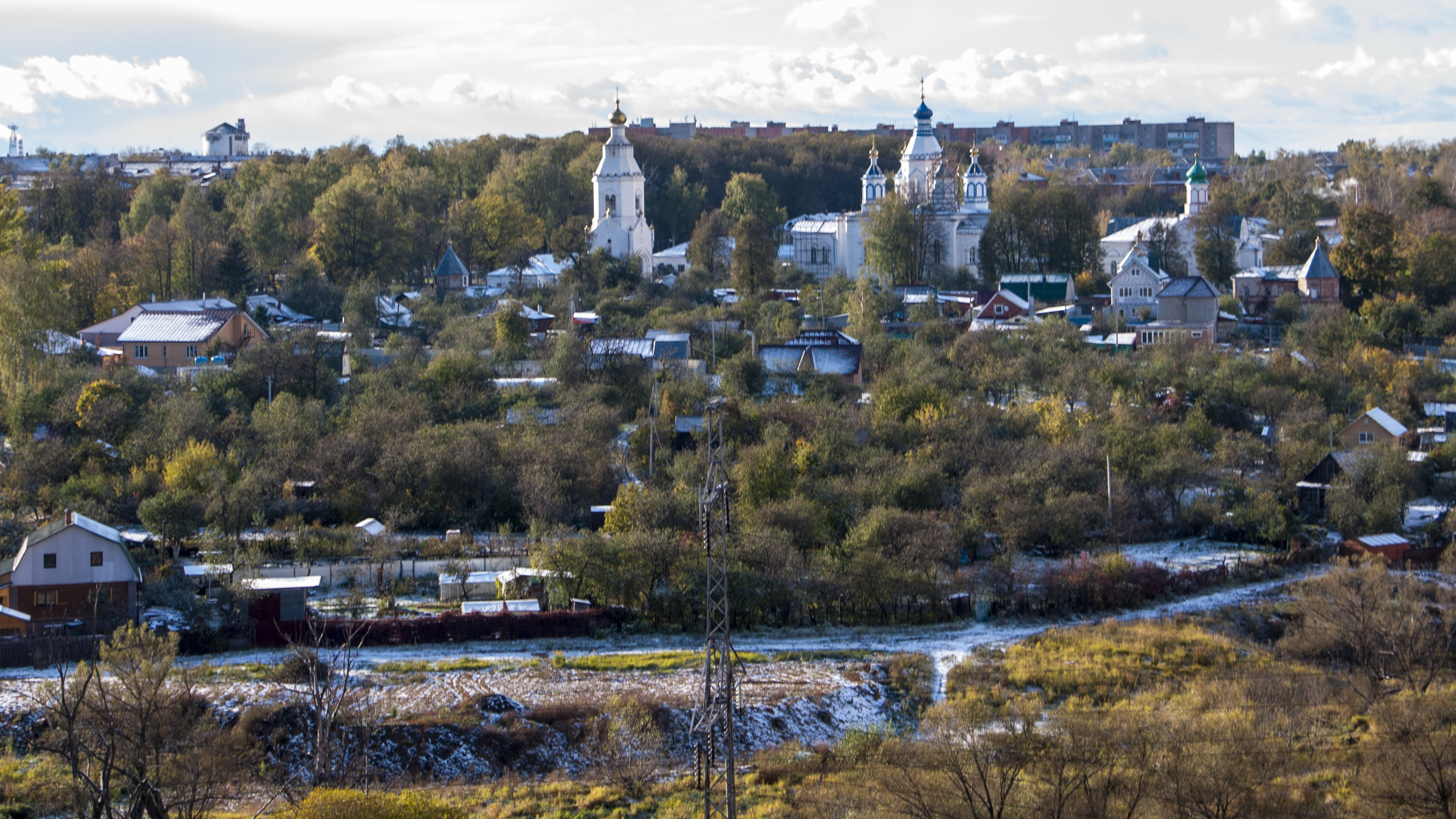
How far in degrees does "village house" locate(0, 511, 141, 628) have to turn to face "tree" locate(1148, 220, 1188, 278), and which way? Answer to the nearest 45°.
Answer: approximately 135° to its left

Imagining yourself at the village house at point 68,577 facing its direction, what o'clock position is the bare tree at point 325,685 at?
The bare tree is roughly at 11 o'clock from the village house.

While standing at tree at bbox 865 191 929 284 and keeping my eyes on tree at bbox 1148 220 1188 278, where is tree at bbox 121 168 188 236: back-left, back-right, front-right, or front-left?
back-left

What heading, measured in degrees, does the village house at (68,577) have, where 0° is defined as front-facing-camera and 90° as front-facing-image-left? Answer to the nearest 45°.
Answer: approximately 0°

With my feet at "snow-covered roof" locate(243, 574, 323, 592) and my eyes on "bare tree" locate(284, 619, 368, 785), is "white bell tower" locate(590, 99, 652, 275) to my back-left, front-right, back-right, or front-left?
back-left

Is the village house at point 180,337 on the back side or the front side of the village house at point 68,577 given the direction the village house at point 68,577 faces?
on the back side

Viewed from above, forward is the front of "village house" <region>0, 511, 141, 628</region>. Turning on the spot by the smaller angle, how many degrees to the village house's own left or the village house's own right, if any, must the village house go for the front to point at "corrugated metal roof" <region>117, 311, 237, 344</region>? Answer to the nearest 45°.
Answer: approximately 180°

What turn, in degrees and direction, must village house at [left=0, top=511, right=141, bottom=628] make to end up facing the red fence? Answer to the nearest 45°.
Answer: approximately 45° to its left

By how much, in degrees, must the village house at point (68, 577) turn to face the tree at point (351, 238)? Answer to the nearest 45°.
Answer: approximately 180°

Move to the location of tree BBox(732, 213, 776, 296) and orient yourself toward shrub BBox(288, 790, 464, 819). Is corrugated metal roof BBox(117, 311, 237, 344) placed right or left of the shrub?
right

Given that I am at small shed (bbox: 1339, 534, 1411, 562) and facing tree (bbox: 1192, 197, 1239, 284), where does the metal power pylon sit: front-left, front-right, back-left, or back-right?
back-left

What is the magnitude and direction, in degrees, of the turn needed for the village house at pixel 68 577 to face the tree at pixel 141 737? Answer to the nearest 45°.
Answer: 0° — it already faces it

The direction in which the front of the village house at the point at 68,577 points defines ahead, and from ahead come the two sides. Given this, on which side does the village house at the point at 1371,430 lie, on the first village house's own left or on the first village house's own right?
on the first village house's own left

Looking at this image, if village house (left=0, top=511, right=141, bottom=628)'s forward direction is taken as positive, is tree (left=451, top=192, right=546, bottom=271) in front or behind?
behind
